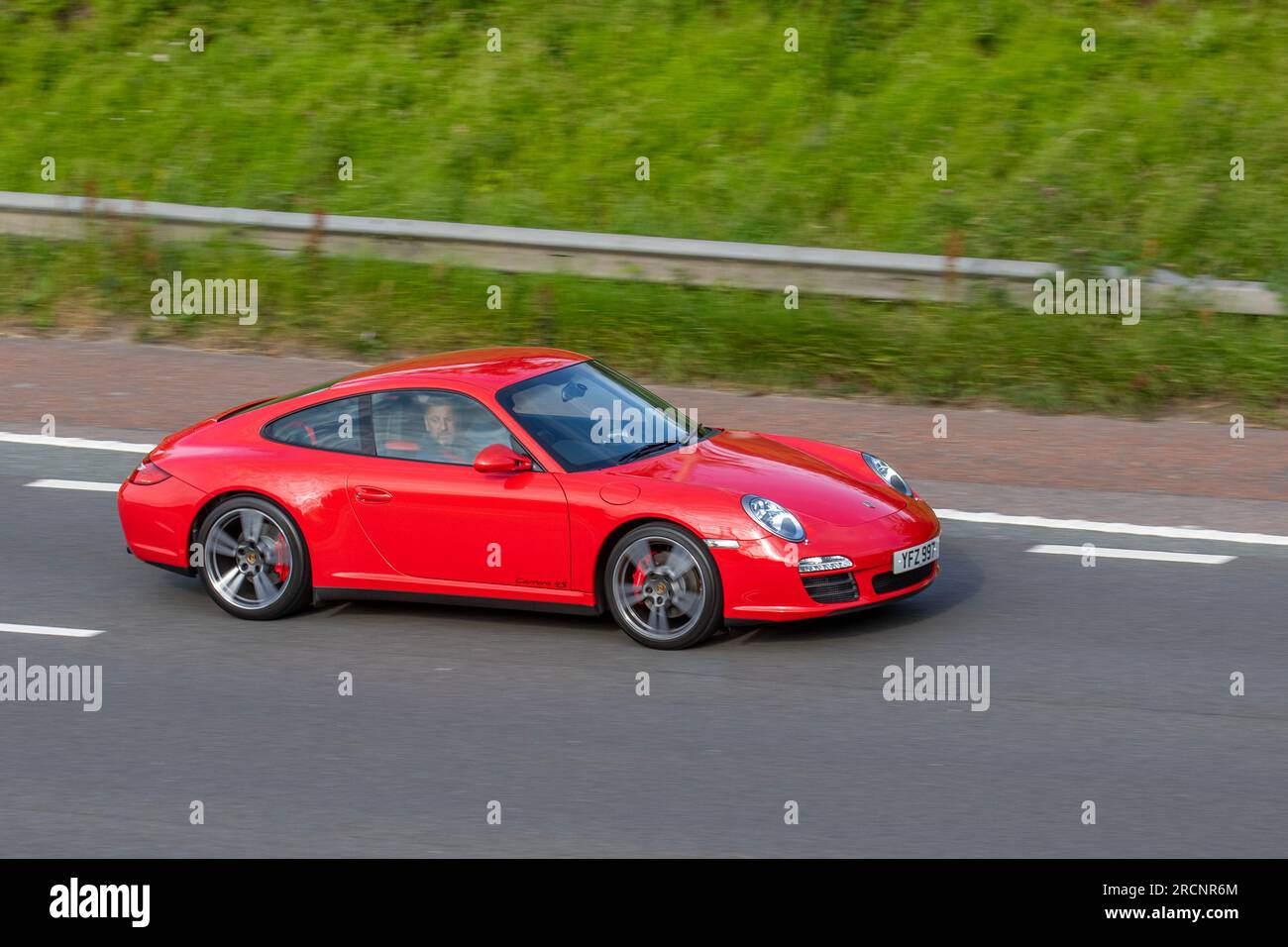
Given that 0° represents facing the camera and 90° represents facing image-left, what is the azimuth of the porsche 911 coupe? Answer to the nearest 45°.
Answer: approximately 315°

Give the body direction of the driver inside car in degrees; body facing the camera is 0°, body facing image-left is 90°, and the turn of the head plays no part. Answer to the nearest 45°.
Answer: approximately 315°

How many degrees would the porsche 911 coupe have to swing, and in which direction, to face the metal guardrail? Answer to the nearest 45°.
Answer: approximately 135° to its left

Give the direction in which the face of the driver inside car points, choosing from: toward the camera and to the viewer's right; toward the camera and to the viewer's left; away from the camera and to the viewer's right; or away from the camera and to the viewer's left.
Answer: toward the camera and to the viewer's right

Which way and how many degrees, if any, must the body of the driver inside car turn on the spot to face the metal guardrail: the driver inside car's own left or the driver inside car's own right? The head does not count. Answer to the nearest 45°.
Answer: approximately 135° to the driver inside car's own left
